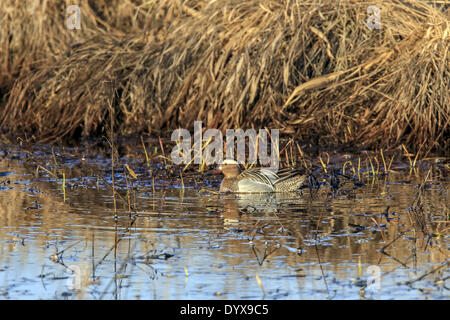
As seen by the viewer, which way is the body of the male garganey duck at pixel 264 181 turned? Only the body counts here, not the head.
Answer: to the viewer's left
